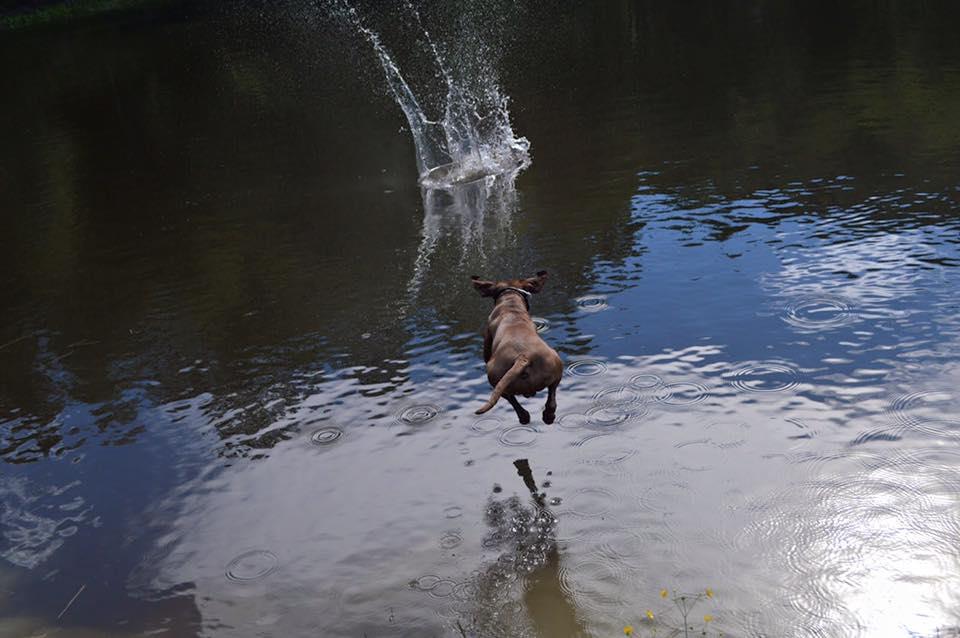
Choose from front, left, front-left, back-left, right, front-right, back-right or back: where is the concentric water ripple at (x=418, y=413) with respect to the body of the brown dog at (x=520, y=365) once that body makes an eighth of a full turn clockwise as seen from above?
left

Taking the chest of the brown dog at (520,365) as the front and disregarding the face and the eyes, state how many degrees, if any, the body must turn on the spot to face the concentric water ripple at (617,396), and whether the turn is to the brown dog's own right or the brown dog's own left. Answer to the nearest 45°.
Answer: approximately 45° to the brown dog's own right

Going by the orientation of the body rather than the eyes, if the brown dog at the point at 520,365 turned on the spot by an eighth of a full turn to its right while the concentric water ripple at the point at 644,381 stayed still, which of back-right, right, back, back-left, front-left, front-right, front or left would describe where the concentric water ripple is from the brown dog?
front

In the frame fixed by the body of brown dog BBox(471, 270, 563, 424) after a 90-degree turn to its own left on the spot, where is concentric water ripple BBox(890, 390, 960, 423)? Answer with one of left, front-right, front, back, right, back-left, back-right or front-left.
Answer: back

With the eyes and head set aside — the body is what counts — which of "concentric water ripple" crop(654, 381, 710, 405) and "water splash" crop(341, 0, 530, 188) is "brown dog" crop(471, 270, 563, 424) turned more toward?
the water splash

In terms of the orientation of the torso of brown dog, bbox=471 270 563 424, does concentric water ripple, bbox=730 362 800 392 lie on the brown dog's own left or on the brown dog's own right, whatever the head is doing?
on the brown dog's own right

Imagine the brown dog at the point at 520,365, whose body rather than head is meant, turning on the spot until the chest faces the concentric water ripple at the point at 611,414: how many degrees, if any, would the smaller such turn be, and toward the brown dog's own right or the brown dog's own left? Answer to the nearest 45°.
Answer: approximately 45° to the brown dog's own right

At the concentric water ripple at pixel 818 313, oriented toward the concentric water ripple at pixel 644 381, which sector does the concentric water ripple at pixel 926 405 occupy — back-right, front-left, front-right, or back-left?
front-left

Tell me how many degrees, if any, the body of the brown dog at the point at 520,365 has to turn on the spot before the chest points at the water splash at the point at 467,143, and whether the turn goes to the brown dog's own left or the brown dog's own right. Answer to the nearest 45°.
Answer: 0° — it already faces it

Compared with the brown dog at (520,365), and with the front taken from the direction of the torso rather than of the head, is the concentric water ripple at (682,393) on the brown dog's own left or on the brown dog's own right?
on the brown dog's own right

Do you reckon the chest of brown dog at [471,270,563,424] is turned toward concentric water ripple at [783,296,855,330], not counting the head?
no

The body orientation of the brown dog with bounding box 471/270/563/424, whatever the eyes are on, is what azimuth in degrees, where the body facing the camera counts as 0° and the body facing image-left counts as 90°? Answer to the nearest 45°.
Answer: approximately 180°
